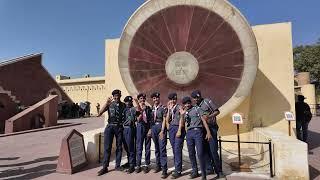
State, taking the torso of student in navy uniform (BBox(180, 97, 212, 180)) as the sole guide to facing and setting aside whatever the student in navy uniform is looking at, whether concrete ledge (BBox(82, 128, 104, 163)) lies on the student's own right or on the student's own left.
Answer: on the student's own right

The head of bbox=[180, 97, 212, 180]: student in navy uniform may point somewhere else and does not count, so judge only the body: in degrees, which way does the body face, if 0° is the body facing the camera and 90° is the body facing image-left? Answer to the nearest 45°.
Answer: approximately 0°

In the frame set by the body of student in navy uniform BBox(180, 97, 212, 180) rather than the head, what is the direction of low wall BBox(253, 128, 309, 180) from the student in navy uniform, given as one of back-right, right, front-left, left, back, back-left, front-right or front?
left

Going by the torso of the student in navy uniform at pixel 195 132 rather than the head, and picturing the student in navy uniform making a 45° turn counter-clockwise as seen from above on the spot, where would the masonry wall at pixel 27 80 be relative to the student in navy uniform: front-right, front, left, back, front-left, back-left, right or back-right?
back

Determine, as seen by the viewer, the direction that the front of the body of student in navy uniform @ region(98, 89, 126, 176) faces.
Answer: toward the camera

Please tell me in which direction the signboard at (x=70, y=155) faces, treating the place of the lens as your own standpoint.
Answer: facing the viewer and to the right of the viewer

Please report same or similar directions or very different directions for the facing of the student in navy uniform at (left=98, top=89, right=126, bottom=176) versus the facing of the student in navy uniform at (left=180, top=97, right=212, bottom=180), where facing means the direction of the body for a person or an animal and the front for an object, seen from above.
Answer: same or similar directions

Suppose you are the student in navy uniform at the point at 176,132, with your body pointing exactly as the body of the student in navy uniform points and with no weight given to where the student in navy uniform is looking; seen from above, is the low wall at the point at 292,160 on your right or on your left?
on your left

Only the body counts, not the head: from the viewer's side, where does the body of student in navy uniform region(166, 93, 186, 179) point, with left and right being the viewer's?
facing the viewer and to the left of the viewer

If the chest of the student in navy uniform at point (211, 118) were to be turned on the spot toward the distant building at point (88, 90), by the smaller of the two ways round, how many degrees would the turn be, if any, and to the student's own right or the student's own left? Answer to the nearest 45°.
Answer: approximately 90° to the student's own right

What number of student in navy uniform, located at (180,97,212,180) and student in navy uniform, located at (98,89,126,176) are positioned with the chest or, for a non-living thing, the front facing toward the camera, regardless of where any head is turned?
2

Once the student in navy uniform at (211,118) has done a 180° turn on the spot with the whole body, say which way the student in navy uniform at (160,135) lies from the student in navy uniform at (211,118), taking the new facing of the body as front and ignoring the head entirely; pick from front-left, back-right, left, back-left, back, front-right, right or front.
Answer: back-left
